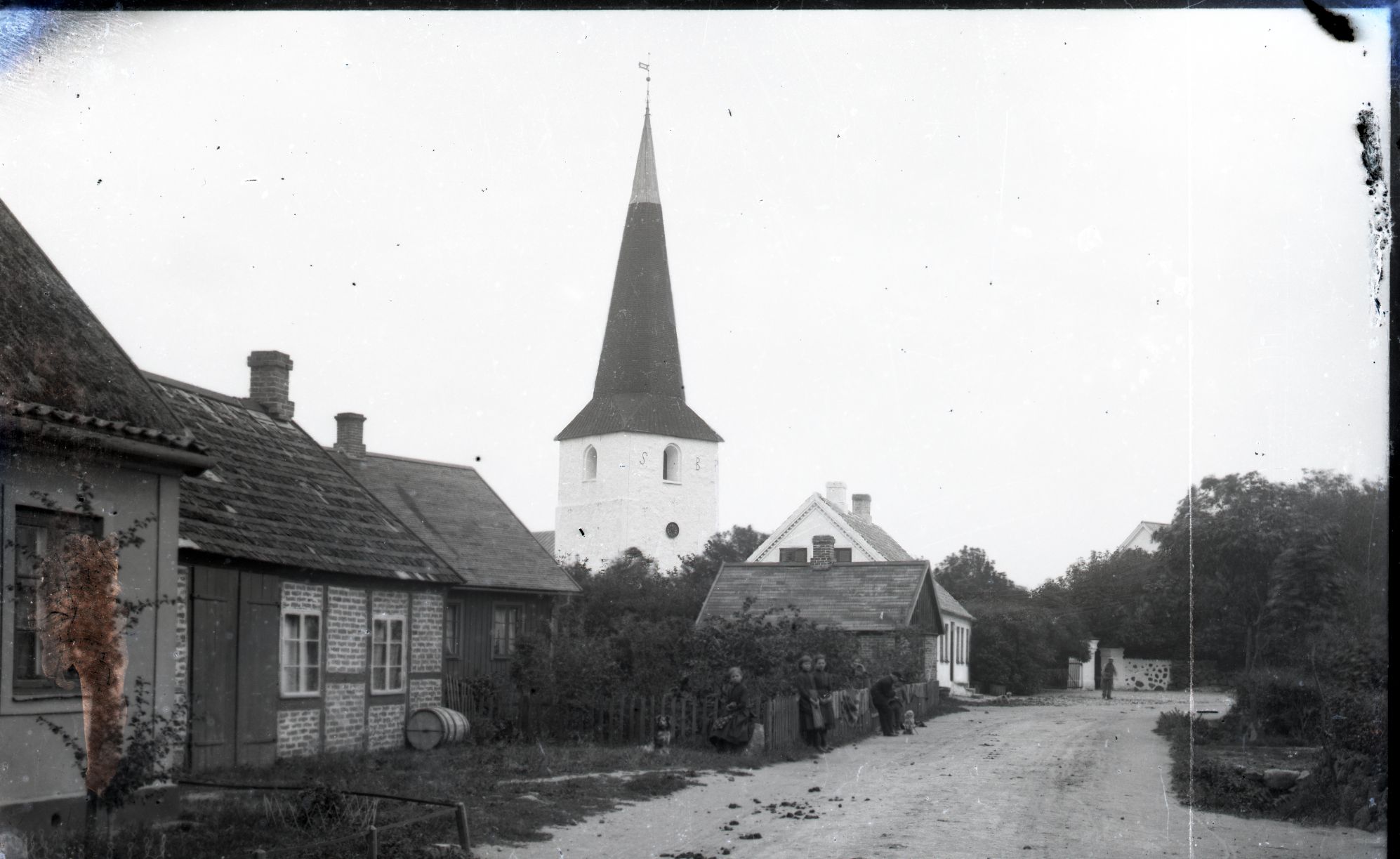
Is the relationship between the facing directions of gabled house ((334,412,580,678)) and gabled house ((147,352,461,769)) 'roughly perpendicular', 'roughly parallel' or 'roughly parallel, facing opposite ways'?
roughly parallel

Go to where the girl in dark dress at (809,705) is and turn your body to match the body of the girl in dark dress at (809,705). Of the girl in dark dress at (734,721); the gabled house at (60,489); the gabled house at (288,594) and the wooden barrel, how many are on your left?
0

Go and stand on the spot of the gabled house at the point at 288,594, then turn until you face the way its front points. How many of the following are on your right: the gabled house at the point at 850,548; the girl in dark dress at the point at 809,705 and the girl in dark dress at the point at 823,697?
0

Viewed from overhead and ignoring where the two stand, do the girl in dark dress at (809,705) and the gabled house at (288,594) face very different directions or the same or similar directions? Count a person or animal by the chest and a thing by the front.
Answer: same or similar directions

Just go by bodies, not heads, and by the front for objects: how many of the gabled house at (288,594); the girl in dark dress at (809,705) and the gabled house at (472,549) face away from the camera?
0

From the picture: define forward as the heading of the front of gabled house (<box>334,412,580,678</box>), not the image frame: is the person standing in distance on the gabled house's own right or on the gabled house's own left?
on the gabled house's own left

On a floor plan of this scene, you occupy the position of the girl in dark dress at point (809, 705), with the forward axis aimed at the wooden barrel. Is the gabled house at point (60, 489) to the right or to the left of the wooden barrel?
left

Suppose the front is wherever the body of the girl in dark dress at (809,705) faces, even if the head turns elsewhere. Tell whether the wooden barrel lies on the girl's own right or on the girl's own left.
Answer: on the girl's own right

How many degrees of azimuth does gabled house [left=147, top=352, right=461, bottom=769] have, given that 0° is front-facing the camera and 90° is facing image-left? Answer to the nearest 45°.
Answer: approximately 315°
